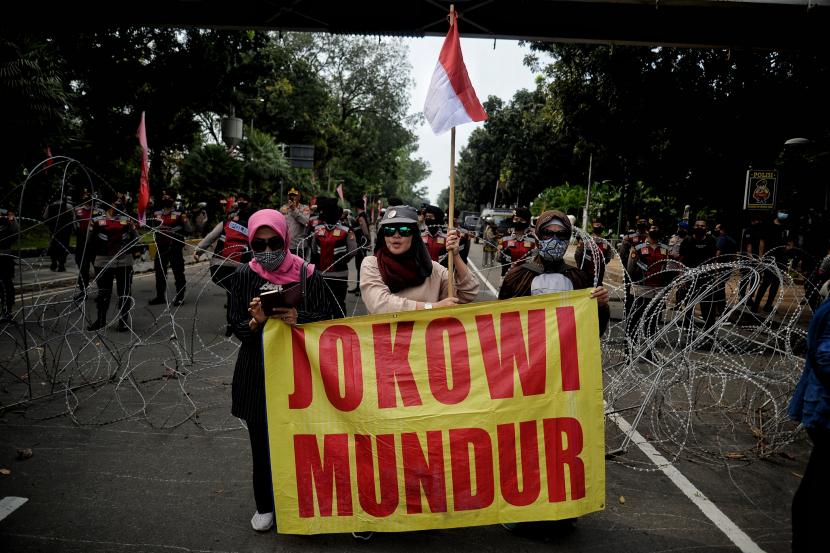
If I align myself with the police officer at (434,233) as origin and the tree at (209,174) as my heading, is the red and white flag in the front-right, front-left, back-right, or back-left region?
back-left

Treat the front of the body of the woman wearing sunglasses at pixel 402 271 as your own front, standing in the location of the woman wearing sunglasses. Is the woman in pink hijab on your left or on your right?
on your right

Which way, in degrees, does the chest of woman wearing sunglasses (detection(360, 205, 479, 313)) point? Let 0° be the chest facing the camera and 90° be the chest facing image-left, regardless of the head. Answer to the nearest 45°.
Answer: approximately 0°

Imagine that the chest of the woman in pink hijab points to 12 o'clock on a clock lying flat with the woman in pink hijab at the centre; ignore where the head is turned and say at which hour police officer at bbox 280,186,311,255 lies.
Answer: The police officer is roughly at 6 o'clock from the woman in pink hijab.

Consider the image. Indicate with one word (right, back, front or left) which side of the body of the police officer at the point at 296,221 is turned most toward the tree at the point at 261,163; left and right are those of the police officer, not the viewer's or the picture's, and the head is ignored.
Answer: back

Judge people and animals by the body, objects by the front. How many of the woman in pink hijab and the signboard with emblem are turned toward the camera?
2

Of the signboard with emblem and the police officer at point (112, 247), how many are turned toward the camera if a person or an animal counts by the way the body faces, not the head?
2
